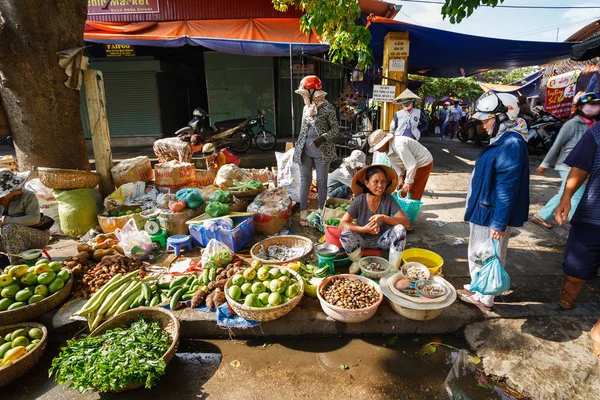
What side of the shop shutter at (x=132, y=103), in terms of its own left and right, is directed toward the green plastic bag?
front

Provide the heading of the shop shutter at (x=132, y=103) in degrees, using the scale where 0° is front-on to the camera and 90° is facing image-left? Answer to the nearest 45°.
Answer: approximately 0°

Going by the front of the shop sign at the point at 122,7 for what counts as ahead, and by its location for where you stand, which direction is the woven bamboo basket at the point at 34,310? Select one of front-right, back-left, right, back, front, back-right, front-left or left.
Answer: front

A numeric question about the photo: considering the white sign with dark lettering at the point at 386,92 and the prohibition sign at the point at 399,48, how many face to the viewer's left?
0

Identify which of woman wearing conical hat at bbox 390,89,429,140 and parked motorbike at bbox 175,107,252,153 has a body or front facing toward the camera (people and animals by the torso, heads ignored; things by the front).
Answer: the woman wearing conical hat

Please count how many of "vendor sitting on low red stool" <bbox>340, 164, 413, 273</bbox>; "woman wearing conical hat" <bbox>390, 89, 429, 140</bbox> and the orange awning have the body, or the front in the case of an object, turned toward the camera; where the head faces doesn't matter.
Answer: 3

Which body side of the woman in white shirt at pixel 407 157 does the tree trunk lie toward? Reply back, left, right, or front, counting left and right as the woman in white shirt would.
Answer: front

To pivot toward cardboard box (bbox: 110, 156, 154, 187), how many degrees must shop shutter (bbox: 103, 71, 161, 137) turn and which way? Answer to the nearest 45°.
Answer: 0° — it already faces it

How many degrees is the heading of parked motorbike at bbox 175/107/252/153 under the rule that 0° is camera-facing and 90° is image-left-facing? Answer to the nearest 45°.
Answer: approximately 90°

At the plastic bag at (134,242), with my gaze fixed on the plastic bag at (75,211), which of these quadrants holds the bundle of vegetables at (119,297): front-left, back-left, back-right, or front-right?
back-left

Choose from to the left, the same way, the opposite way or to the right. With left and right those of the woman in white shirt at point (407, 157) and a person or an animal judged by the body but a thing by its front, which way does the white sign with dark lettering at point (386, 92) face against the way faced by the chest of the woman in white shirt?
to the left

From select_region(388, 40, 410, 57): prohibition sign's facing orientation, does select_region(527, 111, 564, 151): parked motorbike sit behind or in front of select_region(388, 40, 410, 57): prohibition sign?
behind

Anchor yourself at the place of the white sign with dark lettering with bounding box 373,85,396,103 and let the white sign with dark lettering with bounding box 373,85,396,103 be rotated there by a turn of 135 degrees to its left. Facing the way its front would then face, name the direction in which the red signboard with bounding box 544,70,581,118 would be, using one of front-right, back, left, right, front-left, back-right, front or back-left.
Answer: front

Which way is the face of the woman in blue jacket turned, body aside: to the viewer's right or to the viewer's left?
to the viewer's left
